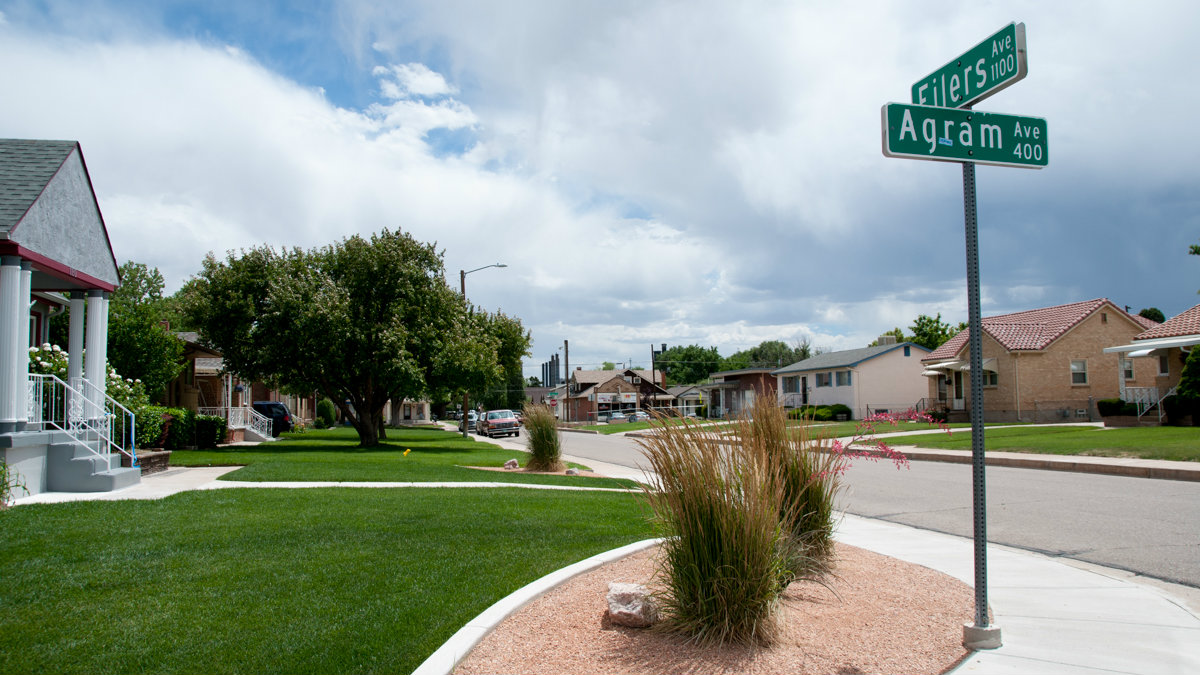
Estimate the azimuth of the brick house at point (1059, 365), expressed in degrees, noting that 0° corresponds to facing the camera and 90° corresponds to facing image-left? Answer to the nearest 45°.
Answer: approximately 45°

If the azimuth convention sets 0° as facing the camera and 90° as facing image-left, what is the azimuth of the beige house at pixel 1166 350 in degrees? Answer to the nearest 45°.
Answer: approximately 45°

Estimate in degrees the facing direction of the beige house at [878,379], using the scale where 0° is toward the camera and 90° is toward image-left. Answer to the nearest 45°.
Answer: approximately 45°

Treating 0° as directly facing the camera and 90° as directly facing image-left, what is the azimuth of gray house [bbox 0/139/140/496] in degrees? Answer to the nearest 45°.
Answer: approximately 315°

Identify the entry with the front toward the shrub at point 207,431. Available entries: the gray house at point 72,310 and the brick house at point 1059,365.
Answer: the brick house

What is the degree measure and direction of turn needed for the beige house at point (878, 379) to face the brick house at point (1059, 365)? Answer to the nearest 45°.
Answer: approximately 90° to its left

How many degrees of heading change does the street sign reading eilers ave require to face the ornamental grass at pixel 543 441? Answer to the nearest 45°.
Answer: approximately 90° to its right

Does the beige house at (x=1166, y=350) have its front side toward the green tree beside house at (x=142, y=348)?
yes

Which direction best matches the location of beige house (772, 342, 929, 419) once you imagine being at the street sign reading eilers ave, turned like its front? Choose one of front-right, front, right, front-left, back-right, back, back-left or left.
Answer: back-right

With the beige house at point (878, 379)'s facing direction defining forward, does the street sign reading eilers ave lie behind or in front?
in front

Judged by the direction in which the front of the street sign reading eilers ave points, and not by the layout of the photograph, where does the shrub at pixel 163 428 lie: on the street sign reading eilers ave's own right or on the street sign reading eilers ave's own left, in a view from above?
on the street sign reading eilers ave's own right

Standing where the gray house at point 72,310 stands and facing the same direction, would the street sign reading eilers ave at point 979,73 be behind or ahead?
ahead
